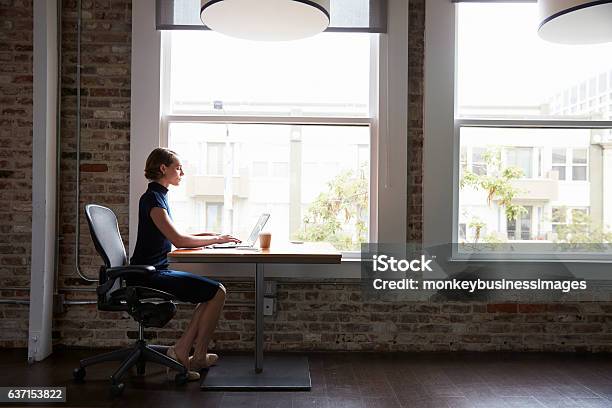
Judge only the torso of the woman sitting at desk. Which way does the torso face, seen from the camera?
to the viewer's right

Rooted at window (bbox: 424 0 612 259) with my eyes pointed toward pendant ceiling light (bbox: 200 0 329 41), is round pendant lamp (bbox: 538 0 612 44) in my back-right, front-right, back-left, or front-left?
front-left

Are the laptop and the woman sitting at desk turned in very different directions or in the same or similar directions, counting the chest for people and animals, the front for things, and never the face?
very different directions

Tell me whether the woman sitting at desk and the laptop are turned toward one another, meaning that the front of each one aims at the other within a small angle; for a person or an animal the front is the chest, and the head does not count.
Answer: yes

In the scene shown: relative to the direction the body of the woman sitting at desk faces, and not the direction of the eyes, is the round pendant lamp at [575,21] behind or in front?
in front

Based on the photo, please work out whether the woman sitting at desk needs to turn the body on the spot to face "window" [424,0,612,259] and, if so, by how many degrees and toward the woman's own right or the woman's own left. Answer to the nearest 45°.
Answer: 0° — they already face it

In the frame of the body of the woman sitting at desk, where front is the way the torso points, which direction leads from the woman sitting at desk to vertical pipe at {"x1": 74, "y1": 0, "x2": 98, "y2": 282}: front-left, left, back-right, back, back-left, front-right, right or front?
back-left

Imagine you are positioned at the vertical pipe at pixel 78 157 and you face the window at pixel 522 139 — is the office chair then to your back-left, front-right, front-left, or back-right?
front-right

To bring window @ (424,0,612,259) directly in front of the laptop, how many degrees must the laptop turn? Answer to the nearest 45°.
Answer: approximately 180°

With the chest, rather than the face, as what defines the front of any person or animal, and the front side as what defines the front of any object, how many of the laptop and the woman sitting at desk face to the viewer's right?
1

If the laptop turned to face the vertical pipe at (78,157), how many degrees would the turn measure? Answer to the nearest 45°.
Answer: approximately 45° to its right

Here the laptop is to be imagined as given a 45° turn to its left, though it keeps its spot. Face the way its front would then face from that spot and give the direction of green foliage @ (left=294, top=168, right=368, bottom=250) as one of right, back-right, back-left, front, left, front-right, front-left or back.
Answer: back

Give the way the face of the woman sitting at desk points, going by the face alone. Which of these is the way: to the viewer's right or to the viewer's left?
to the viewer's right

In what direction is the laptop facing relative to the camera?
to the viewer's left

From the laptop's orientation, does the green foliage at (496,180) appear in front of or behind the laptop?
behind
